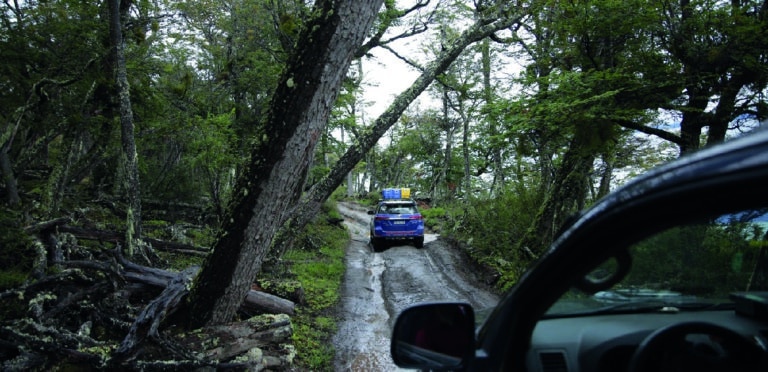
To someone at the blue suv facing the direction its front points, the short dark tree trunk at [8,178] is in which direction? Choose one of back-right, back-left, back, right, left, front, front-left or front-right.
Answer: back-left

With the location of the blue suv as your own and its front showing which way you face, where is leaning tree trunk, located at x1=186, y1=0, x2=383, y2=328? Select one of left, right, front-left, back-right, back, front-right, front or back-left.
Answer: back

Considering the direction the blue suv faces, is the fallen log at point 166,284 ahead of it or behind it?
behind

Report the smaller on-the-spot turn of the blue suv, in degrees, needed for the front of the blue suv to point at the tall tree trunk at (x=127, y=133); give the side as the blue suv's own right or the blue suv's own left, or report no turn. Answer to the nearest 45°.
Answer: approximately 135° to the blue suv's own left

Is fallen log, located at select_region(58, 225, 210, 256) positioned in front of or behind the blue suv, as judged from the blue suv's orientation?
behind

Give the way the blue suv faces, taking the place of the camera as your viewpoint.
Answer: facing away from the viewer
